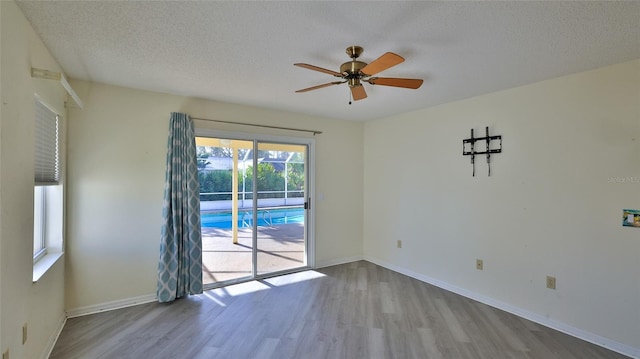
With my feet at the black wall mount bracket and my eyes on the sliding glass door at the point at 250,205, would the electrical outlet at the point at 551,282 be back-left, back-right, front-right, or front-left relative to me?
back-left

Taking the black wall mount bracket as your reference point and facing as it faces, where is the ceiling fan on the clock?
The ceiling fan is roughly at 11 o'clock from the black wall mount bracket.

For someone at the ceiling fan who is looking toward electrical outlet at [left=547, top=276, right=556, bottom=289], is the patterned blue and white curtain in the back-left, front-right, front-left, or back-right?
back-left

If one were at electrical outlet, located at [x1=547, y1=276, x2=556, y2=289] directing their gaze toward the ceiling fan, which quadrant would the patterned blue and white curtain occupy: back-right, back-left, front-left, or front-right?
front-right

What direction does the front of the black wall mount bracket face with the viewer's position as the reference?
facing the viewer and to the left of the viewer

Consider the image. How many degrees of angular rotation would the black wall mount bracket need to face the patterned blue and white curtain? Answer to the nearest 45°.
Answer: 0° — it already faces it

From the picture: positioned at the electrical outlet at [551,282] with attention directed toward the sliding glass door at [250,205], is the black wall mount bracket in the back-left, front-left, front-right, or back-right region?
front-right

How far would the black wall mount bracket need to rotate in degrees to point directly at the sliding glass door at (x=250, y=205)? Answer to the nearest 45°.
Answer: approximately 45° to its right

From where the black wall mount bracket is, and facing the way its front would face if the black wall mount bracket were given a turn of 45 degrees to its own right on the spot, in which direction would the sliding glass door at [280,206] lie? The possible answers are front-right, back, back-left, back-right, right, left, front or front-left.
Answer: front
